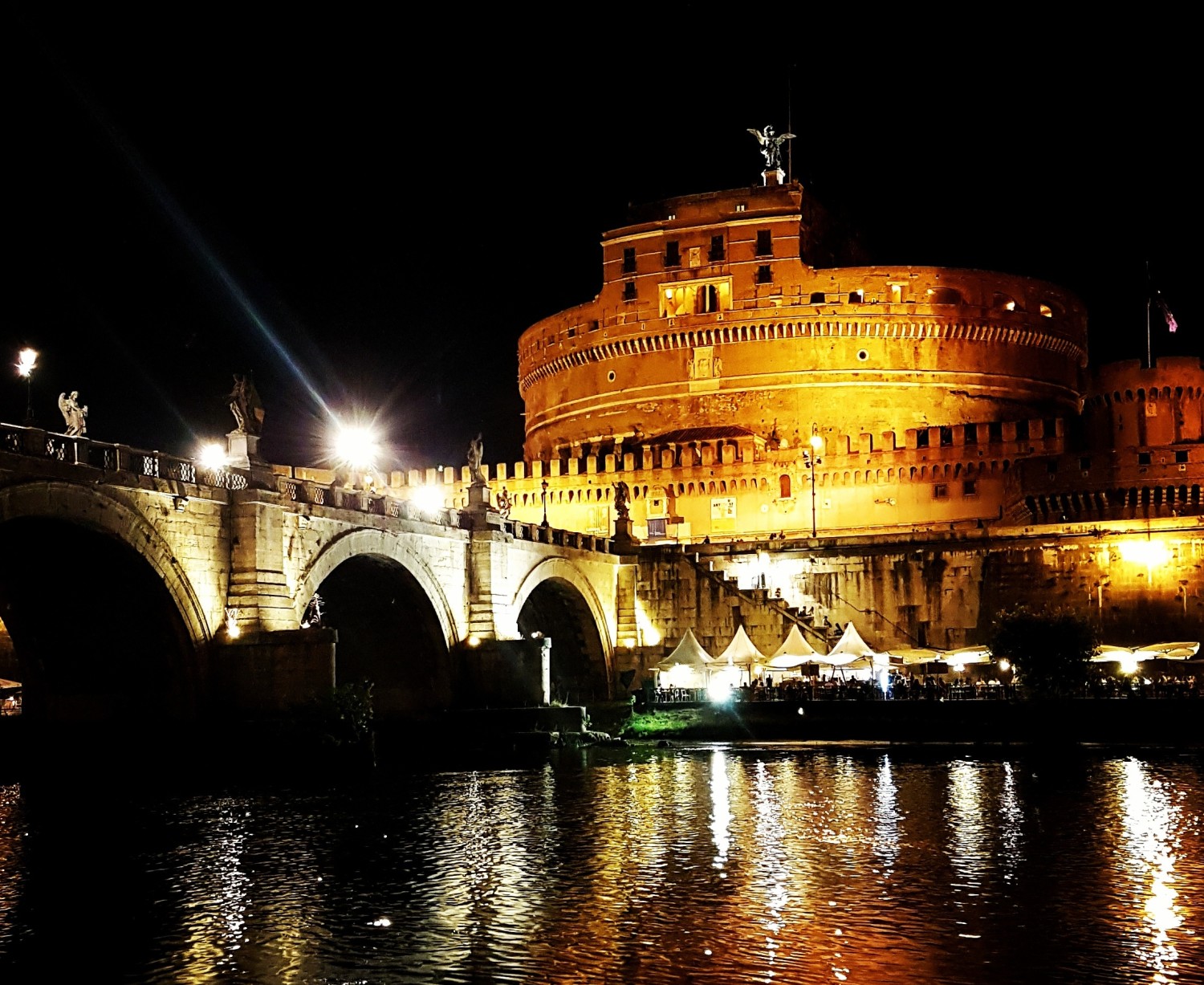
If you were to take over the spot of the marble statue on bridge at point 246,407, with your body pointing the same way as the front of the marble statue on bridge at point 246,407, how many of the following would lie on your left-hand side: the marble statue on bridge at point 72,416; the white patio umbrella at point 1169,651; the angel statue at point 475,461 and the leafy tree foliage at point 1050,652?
1

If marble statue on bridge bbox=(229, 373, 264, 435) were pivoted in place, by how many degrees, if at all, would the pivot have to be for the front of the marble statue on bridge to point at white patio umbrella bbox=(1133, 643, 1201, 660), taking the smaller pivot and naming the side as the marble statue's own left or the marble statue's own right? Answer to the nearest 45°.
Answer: approximately 135° to the marble statue's own right

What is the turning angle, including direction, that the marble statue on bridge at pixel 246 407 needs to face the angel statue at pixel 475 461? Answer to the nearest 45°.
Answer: approximately 90° to its right

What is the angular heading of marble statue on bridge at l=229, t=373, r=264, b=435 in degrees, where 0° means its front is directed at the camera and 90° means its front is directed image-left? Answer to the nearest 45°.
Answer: approximately 135°
